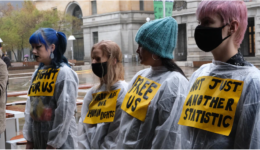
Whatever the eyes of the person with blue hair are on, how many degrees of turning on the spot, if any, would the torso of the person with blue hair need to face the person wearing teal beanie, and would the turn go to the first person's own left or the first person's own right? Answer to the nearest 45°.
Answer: approximately 90° to the first person's own left

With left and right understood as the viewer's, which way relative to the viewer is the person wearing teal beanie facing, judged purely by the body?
facing the viewer and to the left of the viewer

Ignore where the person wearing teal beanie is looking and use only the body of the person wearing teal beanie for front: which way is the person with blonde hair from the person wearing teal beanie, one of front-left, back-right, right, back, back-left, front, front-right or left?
right

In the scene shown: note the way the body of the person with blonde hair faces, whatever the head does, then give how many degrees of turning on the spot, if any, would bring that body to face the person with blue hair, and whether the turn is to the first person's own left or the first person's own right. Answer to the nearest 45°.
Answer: approximately 45° to the first person's own right

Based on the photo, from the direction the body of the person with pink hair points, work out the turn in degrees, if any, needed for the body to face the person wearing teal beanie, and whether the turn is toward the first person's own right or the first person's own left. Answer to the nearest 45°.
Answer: approximately 90° to the first person's own right

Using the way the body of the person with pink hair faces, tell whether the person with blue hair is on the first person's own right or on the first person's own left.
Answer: on the first person's own right

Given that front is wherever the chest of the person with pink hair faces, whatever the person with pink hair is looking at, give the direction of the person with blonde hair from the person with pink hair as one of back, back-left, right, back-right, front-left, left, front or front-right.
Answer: right

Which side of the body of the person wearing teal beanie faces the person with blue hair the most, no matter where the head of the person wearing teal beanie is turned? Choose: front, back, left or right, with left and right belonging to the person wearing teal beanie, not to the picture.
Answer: right

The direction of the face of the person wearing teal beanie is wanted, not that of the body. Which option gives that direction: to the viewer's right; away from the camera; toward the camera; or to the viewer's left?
to the viewer's left

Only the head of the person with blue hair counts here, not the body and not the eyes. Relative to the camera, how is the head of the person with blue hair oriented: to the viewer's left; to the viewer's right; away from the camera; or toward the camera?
to the viewer's left

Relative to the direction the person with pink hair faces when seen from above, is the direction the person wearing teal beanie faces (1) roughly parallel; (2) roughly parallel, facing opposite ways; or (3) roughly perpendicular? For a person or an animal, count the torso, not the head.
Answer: roughly parallel

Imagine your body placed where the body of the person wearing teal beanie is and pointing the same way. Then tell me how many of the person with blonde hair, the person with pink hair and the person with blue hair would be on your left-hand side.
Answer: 1

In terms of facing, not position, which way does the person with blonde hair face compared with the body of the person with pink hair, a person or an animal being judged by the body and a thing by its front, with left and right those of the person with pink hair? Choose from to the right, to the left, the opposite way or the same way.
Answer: the same way

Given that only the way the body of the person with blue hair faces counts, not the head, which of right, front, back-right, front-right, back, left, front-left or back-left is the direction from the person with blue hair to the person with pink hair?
left
